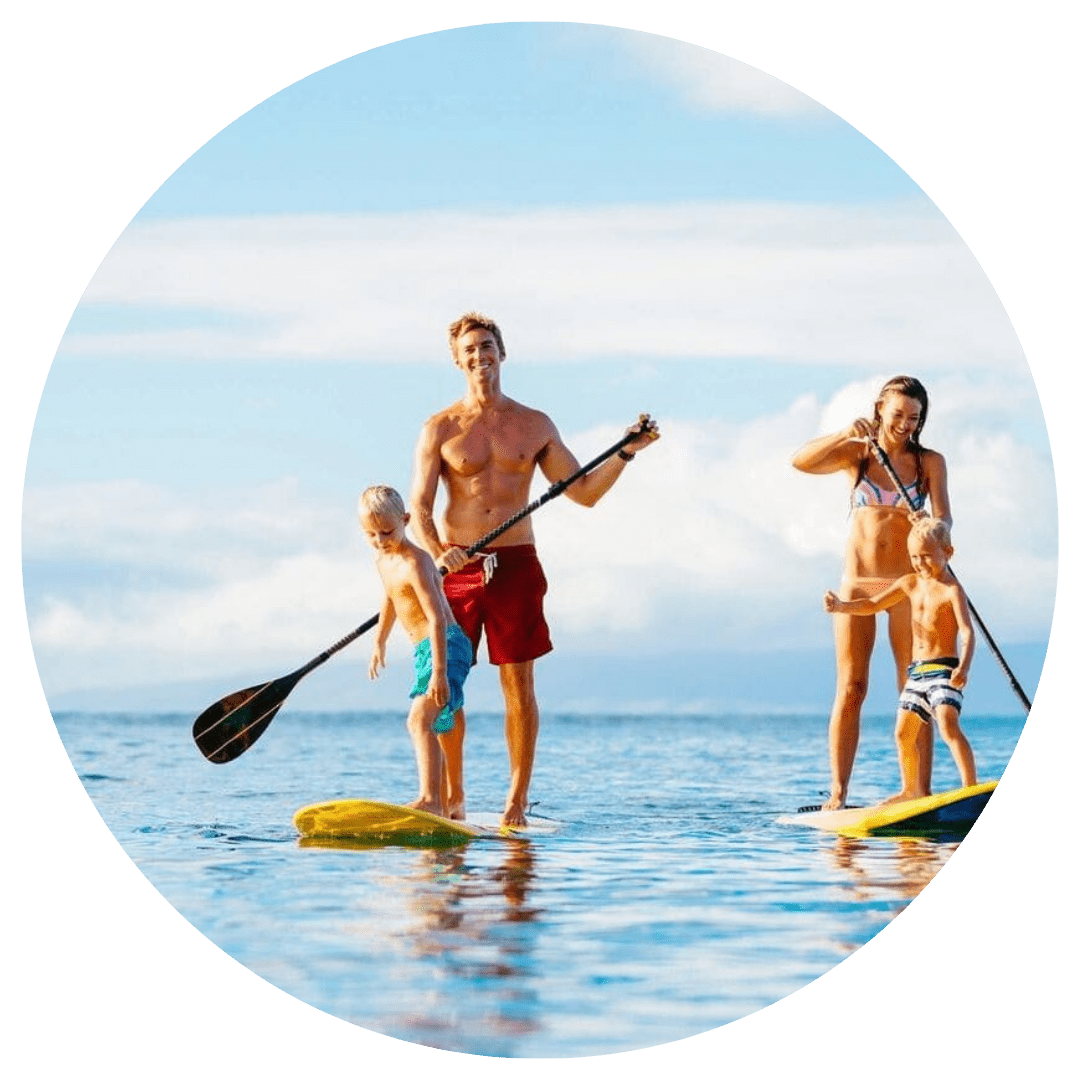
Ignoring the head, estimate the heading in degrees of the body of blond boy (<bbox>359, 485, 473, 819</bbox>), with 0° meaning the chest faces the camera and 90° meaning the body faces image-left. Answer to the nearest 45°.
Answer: approximately 45°

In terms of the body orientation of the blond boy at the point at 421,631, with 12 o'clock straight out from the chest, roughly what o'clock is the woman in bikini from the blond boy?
The woman in bikini is roughly at 7 o'clock from the blond boy.

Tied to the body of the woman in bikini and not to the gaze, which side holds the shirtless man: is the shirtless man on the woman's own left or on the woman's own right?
on the woman's own right

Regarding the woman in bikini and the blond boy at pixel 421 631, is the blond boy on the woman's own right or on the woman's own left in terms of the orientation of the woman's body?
on the woman's own right

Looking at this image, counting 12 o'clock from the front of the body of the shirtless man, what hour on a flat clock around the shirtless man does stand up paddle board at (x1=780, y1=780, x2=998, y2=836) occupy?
The stand up paddle board is roughly at 9 o'clock from the shirtless man.

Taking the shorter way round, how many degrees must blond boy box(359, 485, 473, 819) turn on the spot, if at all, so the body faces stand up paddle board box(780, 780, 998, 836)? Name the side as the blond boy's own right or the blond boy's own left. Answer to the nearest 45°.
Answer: approximately 135° to the blond boy's own left

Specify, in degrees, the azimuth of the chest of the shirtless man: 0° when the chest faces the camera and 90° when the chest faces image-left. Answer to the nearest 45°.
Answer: approximately 0°

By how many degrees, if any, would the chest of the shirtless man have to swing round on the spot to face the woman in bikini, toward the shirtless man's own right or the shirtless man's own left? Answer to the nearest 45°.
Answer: approximately 90° to the shirtless man's own left

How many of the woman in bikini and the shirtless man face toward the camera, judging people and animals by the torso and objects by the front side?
2

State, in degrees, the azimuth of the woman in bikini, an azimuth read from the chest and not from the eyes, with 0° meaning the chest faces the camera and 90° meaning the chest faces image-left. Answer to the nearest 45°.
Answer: approximately 0°

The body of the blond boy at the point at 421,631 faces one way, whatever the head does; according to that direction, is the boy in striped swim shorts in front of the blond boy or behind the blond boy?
behind
